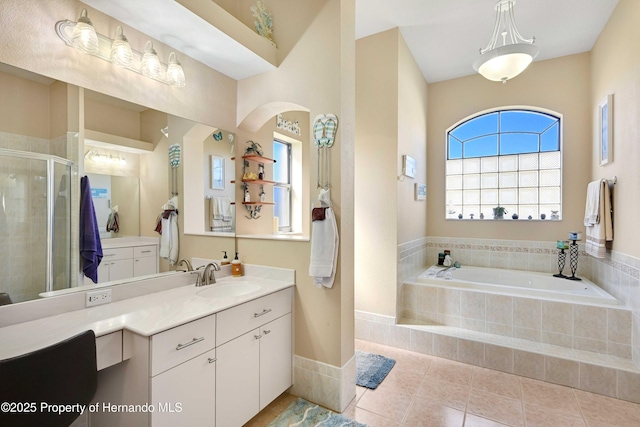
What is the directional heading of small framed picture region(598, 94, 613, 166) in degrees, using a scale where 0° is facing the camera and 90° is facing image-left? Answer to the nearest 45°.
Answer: approximately 90°

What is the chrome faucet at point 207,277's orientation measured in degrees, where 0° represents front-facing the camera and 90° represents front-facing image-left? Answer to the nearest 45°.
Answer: approximately 315°

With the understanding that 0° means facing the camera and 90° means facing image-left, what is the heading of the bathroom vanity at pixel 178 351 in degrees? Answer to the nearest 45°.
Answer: approximately 315°

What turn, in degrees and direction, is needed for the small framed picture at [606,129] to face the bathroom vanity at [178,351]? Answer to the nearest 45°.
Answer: approximately 45° to its left

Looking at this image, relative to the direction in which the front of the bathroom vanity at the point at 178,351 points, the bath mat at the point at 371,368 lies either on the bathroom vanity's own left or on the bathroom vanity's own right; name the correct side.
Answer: on the bathroom vanity's own left

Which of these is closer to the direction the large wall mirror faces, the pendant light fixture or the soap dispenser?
the pendant light fixture

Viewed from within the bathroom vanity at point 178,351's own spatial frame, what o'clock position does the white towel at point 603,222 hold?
The white towel is roughly at 11 o'clock from the bathroom vanity.
